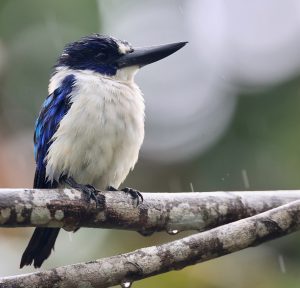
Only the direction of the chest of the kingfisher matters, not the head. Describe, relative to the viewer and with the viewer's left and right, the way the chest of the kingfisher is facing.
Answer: facing the viewer and to the right of the viewer

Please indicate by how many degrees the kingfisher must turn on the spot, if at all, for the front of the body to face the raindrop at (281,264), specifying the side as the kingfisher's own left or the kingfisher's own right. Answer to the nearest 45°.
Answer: approximately 45° to the kingfisher's own left

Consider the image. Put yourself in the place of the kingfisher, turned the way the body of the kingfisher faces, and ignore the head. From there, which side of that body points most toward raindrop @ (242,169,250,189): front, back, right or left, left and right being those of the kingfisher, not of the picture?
left
